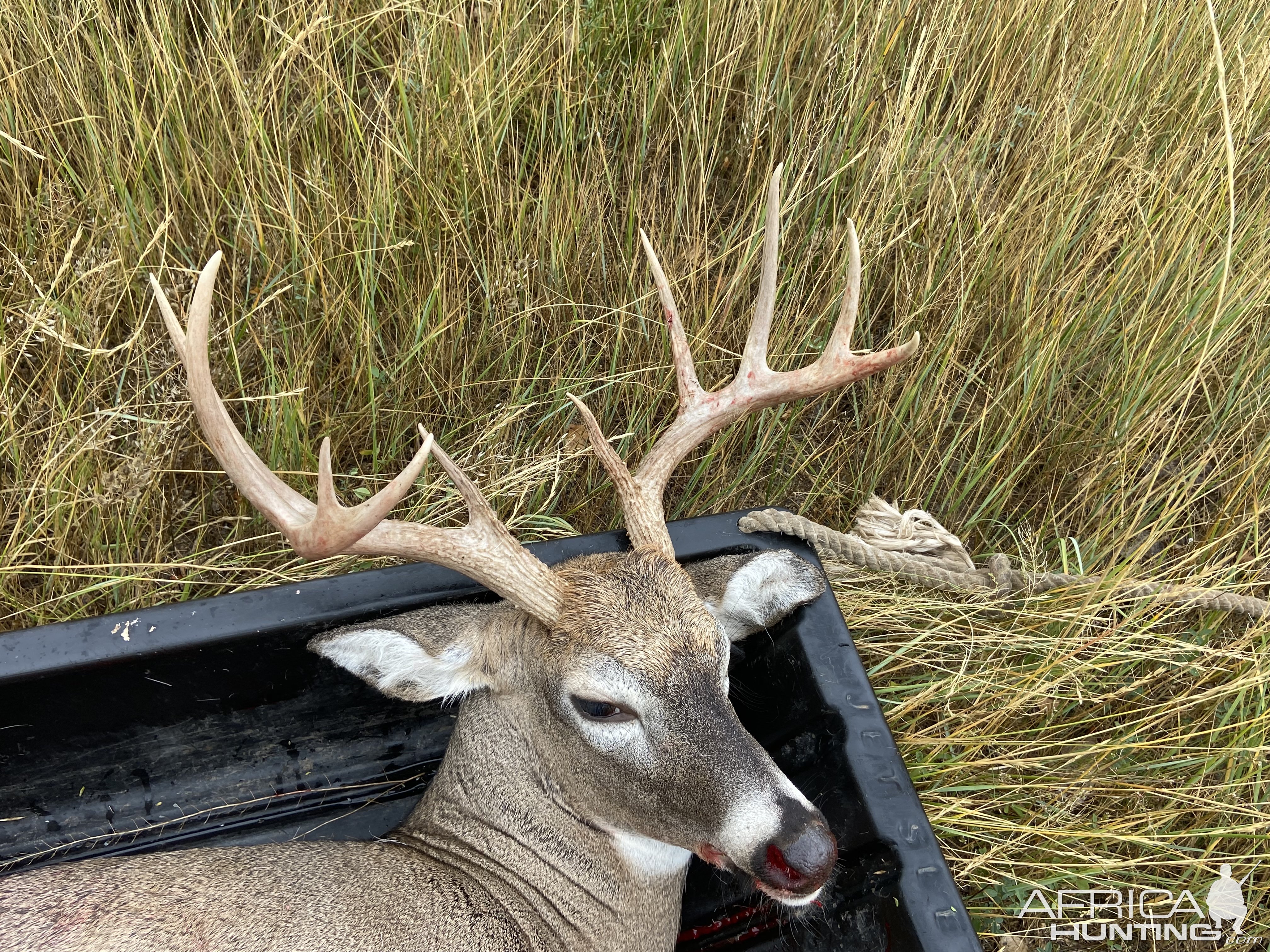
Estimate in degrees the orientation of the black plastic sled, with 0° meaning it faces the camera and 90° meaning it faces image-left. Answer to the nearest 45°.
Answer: approximately 270°
